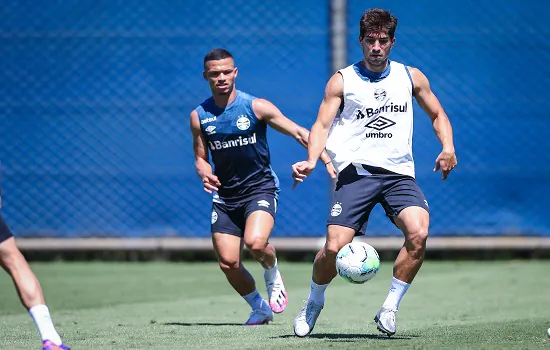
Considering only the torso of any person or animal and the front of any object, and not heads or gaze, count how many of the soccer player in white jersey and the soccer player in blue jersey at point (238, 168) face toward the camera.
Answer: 2

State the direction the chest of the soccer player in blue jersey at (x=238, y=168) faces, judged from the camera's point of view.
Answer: toward the camera

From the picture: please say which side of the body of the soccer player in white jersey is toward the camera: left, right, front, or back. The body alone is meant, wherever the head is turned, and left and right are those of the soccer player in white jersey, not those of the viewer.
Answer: front

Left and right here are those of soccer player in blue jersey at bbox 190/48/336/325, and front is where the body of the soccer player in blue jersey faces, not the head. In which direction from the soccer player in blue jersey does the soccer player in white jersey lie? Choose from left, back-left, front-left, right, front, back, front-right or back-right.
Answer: front-left

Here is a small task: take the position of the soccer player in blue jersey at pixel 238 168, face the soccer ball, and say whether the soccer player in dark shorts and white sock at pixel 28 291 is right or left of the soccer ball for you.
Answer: right

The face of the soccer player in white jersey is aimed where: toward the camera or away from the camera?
toward the camera

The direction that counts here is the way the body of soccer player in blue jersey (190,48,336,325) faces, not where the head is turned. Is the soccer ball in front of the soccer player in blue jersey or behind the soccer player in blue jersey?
in front

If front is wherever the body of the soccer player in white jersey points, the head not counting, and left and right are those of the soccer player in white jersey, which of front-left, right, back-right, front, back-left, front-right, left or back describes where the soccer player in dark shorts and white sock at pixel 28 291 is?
front-right

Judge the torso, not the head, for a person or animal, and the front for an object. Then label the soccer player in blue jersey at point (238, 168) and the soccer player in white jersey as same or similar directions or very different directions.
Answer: same or similar directions
